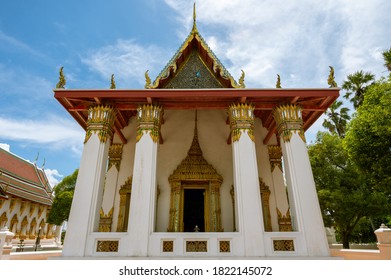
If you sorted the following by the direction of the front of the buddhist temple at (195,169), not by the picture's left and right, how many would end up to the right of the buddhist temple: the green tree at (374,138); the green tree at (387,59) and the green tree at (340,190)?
0

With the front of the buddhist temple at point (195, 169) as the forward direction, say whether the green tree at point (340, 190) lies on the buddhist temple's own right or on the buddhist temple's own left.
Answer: on the buddhist temple's own left

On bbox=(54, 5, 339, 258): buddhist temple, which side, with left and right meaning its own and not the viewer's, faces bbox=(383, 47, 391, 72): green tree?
left

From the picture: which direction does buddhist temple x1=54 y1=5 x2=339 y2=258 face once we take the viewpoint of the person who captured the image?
facing the viewer

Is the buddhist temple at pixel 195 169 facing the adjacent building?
no

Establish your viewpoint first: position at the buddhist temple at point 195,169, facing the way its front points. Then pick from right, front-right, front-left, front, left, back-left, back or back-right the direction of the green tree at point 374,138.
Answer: left

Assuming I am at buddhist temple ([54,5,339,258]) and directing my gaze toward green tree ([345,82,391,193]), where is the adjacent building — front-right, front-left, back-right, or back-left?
back-left

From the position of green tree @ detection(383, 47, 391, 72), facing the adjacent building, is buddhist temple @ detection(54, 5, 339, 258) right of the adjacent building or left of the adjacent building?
left
